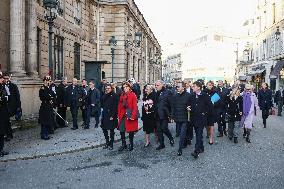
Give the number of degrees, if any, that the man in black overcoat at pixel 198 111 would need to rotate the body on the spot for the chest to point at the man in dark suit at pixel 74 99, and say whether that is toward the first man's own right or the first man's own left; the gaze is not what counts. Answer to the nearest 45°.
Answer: approximately 90° to the first man's own right

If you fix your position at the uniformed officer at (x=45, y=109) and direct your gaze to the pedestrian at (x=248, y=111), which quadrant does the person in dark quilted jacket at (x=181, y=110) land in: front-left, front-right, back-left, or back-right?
front-right

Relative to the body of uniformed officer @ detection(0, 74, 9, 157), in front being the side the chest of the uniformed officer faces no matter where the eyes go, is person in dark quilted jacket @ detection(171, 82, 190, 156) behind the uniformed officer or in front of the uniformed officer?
in front

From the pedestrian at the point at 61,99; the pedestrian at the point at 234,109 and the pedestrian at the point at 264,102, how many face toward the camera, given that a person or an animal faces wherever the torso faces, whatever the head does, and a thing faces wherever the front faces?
2

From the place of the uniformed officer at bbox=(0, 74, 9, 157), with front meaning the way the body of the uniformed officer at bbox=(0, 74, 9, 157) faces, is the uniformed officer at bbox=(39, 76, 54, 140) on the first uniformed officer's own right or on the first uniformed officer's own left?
on the first uniformed officer's own left

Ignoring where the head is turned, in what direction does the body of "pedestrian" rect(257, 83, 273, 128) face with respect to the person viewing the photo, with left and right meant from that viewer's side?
facing the viewer

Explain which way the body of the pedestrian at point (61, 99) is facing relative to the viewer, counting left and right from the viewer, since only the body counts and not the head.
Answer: facing to the right of the viewer

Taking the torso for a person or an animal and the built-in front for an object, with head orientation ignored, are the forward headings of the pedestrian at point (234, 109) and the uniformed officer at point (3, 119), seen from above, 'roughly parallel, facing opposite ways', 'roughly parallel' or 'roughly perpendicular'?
roughly perpendicular

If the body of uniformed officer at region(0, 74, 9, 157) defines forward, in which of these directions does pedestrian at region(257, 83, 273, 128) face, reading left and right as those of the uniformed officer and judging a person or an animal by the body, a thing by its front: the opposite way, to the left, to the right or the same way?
to the right

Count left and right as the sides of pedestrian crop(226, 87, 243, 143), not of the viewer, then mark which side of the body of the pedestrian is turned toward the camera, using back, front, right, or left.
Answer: front

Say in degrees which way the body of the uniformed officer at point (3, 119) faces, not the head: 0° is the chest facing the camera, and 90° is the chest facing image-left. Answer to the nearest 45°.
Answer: approximately 315°

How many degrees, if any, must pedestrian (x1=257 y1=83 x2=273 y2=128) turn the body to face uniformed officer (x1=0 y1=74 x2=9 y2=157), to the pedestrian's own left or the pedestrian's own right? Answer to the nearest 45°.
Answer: approximately 45° to the pedestrian's own right
